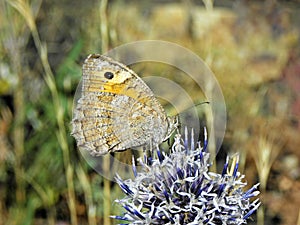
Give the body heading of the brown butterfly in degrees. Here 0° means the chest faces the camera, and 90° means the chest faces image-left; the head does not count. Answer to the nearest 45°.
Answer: approximately 270°
